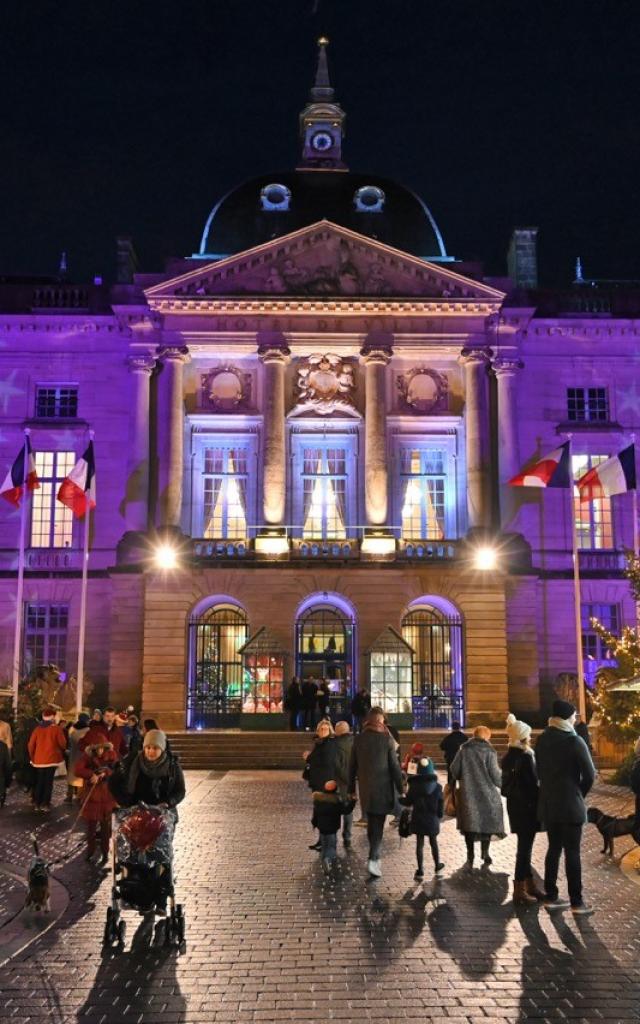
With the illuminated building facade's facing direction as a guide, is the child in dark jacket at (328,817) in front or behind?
in front

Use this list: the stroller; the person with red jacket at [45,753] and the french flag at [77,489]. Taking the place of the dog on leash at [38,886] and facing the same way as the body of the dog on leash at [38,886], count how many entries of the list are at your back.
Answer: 2

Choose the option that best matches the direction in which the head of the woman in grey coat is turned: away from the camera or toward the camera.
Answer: away from the camera

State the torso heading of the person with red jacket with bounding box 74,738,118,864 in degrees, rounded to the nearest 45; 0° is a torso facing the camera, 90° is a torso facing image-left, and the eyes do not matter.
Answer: approximately 0°

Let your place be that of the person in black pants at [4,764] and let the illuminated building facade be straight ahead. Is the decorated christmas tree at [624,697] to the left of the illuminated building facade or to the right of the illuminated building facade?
right

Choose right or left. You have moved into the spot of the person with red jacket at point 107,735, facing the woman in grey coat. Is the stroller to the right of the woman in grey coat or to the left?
right

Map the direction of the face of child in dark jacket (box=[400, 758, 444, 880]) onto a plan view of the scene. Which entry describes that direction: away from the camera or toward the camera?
away from the camera
